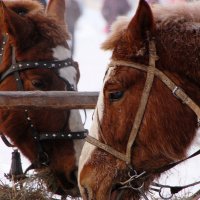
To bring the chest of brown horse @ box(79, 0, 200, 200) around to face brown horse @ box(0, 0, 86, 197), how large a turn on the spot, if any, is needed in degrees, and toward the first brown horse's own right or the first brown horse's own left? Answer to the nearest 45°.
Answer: approximately 45° to the first brown horse's own right

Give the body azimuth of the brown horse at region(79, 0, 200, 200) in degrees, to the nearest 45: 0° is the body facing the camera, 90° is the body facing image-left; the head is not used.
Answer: approximately 90°

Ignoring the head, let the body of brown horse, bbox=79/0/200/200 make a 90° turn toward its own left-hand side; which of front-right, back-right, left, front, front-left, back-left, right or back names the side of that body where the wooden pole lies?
back-right

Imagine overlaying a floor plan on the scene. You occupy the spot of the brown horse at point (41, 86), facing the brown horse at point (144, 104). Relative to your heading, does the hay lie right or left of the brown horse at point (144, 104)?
right
